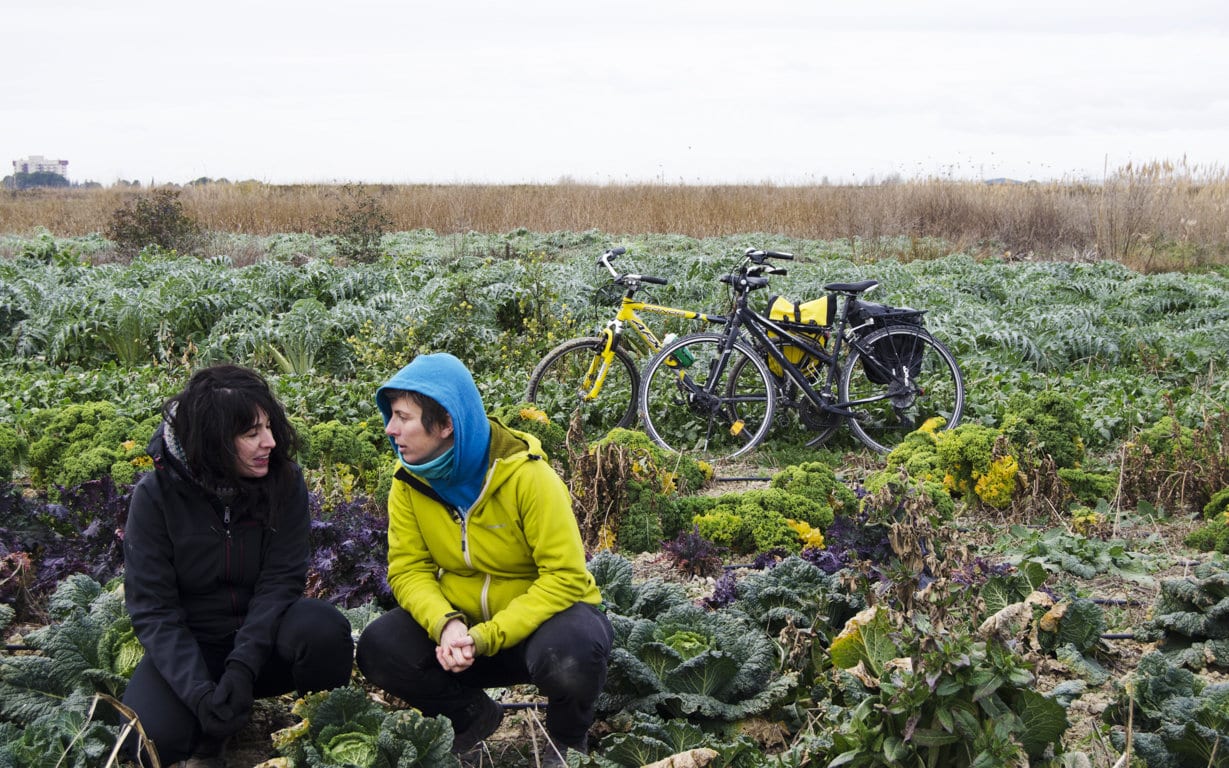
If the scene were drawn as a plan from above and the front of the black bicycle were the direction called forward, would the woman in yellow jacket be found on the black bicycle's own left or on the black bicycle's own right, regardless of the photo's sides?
on the black bicycle's own left

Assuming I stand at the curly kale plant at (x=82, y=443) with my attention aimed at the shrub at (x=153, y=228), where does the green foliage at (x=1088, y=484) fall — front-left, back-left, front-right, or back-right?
back-right

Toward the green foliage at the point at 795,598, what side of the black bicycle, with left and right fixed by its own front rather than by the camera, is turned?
left

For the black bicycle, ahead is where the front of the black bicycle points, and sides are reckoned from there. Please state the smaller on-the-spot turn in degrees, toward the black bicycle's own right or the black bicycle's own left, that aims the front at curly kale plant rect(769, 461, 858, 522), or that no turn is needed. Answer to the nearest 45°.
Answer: approximately 90° to the black bicycle's own left

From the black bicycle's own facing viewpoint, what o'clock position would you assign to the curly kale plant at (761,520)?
The curly kale plant is roughly at 9 o'clock from the black bicycle.

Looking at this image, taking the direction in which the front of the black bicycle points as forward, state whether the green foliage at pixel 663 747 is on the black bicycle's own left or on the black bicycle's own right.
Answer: on the black bicycle's own left

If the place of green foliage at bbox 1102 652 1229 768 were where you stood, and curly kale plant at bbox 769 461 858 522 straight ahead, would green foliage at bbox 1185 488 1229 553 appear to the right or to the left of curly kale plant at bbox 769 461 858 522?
right

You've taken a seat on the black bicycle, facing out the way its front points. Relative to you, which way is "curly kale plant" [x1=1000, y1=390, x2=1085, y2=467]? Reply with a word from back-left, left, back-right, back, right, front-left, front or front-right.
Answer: back-left

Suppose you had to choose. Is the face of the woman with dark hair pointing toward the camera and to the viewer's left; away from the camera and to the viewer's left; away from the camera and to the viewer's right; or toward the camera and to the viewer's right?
toward the camera and to the viewer's right

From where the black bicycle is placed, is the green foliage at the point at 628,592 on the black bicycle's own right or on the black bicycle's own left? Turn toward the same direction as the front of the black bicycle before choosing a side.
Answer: on the black bicycle's own left

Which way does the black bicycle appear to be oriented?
to the viewer's left

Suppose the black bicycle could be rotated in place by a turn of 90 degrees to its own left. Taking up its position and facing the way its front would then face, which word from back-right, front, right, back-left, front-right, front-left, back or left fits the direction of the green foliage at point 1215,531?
front-left
